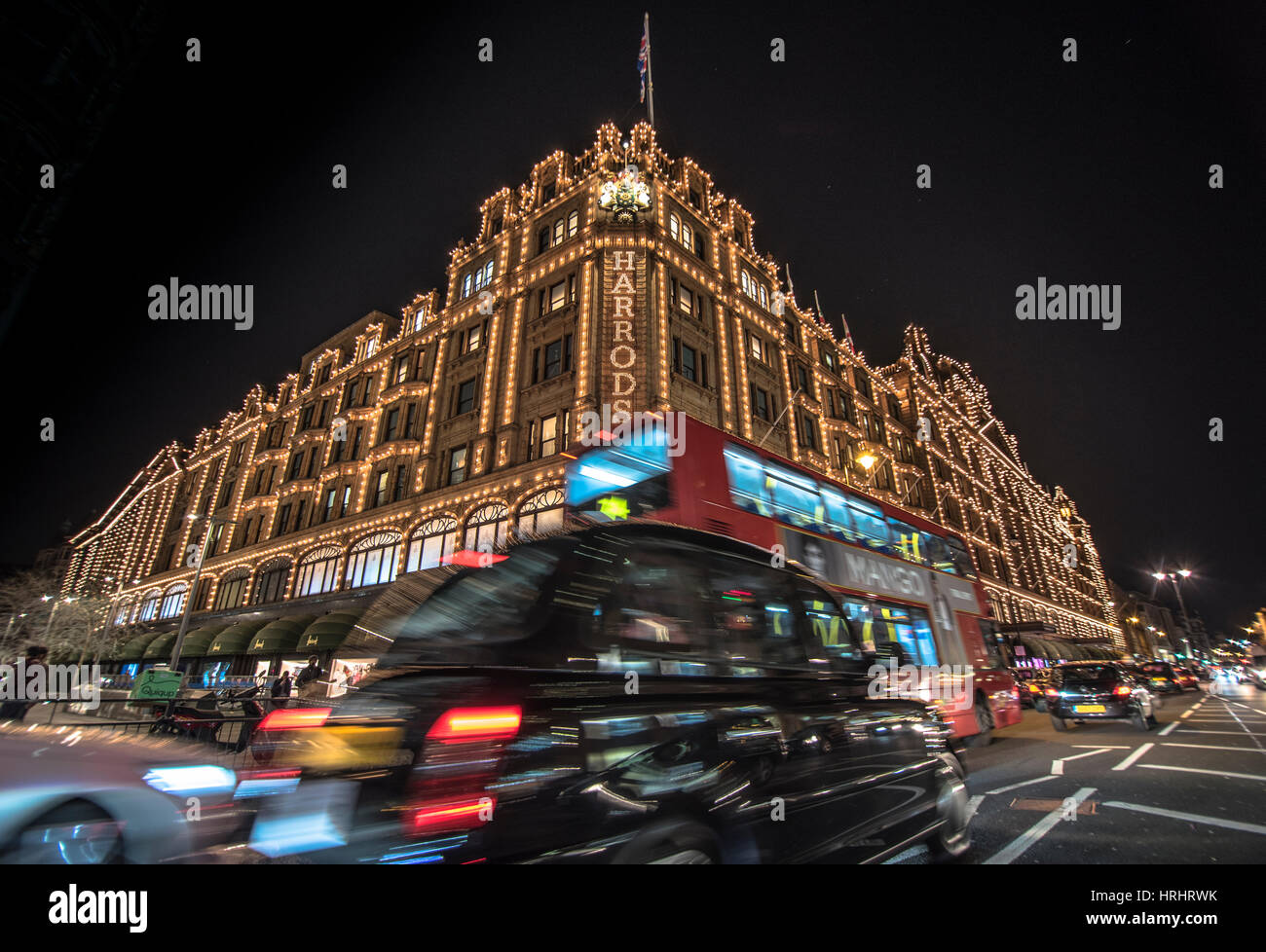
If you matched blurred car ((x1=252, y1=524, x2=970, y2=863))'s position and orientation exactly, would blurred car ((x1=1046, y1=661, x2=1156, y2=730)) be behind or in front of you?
in front

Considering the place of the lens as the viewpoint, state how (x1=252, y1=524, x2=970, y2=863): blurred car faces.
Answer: facing away from the viewer and to the right of the viewer

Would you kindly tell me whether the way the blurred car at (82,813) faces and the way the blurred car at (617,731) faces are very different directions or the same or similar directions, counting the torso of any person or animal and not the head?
same or similar directions

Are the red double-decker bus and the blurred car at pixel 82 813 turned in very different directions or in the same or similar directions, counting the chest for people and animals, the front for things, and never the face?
same or similar directions

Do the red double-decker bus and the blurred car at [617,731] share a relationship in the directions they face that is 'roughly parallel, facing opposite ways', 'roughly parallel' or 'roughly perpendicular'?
roughly parallel

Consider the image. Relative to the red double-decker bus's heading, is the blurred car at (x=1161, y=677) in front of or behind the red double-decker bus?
in front

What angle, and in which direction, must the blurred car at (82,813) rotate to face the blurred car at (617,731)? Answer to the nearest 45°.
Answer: approximately 45° to its right

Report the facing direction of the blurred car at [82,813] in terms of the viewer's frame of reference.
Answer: facing to the right of the viewer
